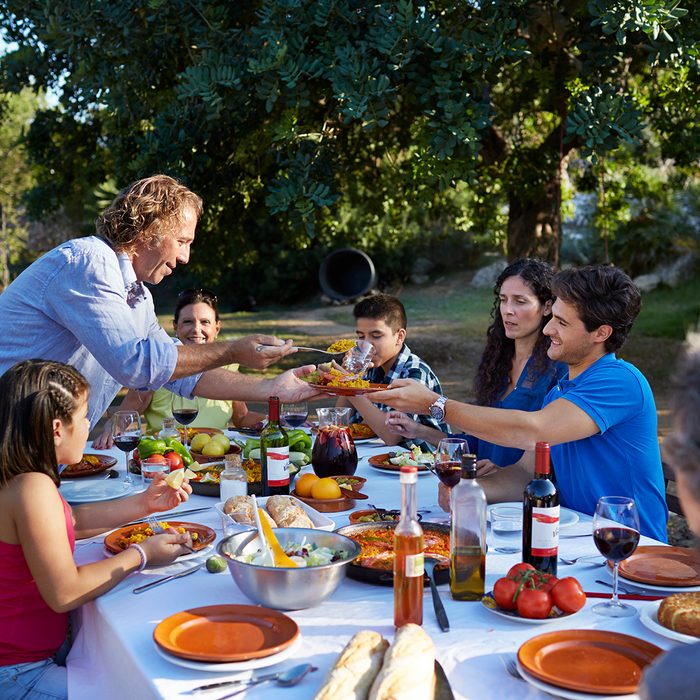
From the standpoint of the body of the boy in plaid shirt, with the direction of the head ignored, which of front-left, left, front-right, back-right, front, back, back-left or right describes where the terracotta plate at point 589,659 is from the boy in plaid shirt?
front-left

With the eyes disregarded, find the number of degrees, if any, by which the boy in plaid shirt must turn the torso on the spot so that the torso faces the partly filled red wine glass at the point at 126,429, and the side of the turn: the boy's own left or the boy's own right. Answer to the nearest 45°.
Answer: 0° — they already face it

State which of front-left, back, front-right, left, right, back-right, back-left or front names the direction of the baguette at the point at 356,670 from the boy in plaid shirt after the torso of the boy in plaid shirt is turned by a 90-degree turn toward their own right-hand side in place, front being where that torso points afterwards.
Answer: back-left

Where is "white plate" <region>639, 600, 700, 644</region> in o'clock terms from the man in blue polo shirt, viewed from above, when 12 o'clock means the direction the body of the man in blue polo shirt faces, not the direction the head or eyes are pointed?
The white plate is roughly at 9 o'clock from the man in blue polo shirt.

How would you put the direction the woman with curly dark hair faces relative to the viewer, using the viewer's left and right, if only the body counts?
facing the viewer and to the left of the viewer

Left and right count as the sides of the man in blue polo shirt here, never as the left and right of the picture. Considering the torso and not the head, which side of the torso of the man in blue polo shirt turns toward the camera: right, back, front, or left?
left

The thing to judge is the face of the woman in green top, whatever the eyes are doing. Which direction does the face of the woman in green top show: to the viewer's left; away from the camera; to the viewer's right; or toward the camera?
toward the camera

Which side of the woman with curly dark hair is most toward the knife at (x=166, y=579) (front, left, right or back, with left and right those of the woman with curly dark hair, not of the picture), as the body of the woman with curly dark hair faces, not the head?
front

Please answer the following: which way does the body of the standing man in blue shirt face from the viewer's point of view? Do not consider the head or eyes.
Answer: to the viewer's right

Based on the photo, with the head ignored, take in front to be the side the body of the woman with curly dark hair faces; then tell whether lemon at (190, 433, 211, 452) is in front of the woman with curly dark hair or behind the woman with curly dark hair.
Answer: in front

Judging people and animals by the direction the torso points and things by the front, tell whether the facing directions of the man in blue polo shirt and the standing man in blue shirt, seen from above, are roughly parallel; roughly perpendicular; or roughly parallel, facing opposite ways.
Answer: roughly parallel, facing opposite ways

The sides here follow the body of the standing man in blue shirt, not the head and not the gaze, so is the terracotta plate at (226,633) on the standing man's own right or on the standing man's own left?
on the standing man's own right

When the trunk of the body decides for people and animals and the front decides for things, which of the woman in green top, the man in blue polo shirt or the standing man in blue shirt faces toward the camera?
the woman in green top

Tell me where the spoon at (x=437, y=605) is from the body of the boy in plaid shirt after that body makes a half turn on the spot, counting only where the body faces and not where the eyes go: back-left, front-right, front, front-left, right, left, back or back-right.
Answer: back-right

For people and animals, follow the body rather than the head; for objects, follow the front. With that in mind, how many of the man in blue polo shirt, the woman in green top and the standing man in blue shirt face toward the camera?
1

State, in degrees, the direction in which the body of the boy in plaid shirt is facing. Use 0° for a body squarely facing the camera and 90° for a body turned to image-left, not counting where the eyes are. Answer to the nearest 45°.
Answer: approximately 45°

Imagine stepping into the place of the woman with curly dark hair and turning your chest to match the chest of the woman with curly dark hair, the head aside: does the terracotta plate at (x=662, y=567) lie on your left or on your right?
on your left

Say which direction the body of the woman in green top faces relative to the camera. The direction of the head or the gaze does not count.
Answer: toward the camera

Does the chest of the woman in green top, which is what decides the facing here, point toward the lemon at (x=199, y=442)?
yes

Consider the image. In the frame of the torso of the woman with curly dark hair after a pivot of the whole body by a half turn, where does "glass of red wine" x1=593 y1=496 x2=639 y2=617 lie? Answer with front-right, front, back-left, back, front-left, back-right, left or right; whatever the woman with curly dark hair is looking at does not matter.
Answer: back-right

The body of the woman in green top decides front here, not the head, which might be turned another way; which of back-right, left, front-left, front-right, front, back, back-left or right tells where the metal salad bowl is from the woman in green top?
front
